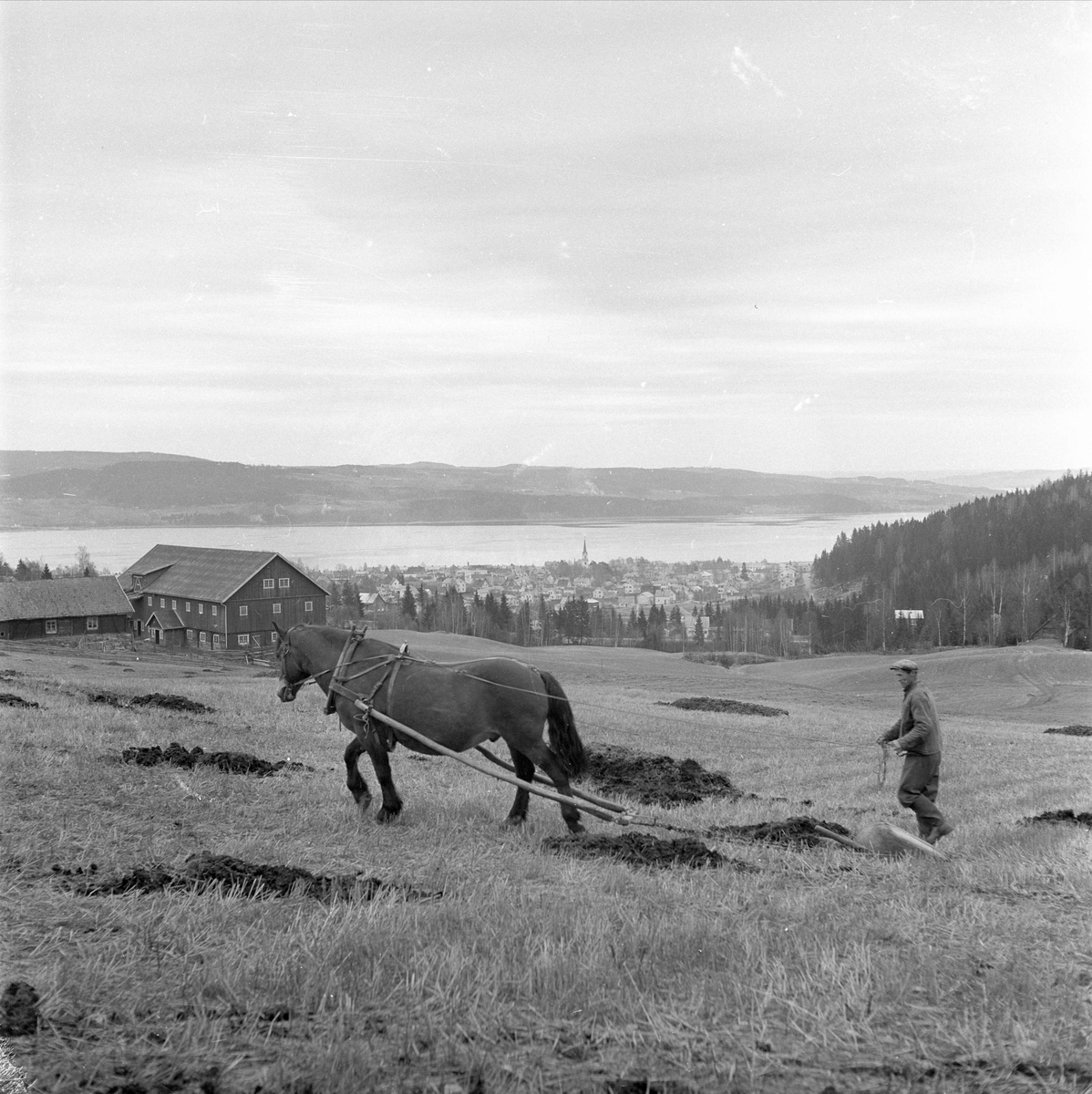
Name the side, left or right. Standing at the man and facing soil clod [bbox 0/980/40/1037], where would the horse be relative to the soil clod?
right

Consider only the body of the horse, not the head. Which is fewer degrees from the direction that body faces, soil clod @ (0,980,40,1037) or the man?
the soil clod

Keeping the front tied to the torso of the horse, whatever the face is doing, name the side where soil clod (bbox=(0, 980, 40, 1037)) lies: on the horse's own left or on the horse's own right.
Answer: on the horse's own left

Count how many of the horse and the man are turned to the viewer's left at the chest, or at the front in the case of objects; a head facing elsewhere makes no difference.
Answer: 2

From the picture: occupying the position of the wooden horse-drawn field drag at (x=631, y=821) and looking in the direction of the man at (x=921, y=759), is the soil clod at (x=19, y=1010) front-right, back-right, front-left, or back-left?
back-right

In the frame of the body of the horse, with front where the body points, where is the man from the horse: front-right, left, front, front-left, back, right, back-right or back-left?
back

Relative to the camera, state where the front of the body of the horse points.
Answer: to the viewer's left

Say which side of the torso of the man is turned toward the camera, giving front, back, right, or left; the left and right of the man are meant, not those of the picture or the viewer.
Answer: left

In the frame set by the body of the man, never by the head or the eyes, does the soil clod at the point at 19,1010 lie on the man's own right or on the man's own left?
on the man's own left
